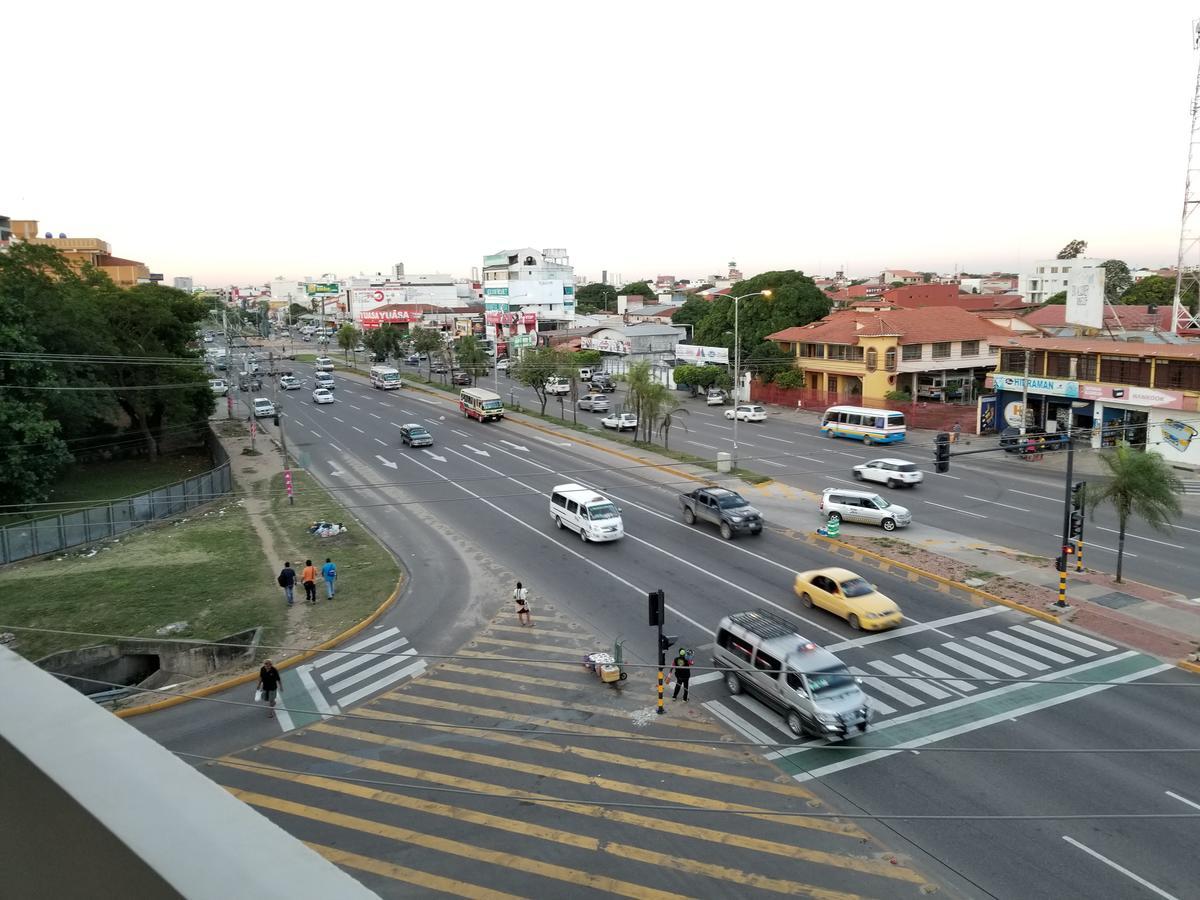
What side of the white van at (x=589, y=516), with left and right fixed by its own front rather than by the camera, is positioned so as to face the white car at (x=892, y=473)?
left

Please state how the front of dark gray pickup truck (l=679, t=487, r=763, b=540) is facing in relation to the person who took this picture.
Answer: facing the viewer and to the right of the viewer

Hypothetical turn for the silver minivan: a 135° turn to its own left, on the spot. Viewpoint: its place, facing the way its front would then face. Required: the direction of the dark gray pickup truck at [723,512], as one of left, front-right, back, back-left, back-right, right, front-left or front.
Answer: front

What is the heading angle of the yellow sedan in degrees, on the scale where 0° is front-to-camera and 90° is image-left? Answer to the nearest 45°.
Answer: approximately 315°

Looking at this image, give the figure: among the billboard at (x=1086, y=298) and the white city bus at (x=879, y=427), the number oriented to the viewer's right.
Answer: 0

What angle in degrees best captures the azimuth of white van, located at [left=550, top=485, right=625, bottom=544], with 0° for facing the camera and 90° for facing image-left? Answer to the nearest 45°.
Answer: approximately 315°

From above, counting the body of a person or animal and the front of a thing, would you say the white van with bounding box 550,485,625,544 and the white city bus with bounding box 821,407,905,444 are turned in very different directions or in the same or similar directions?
very different directions

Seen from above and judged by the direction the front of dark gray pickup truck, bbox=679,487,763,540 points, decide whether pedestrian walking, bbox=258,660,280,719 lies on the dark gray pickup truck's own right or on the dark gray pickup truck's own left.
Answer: on the dark gray pickup truck's own right

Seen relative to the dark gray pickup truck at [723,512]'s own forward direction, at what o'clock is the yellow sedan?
The yellow sedan is roughly at 1 o'clock from the dark gray pickup truck.

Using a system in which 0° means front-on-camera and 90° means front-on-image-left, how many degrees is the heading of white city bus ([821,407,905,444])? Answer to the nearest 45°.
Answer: approximately 135°

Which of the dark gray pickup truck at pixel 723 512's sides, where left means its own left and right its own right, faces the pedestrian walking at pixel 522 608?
right

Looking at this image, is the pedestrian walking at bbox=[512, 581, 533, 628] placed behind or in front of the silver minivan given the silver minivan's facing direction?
behind
